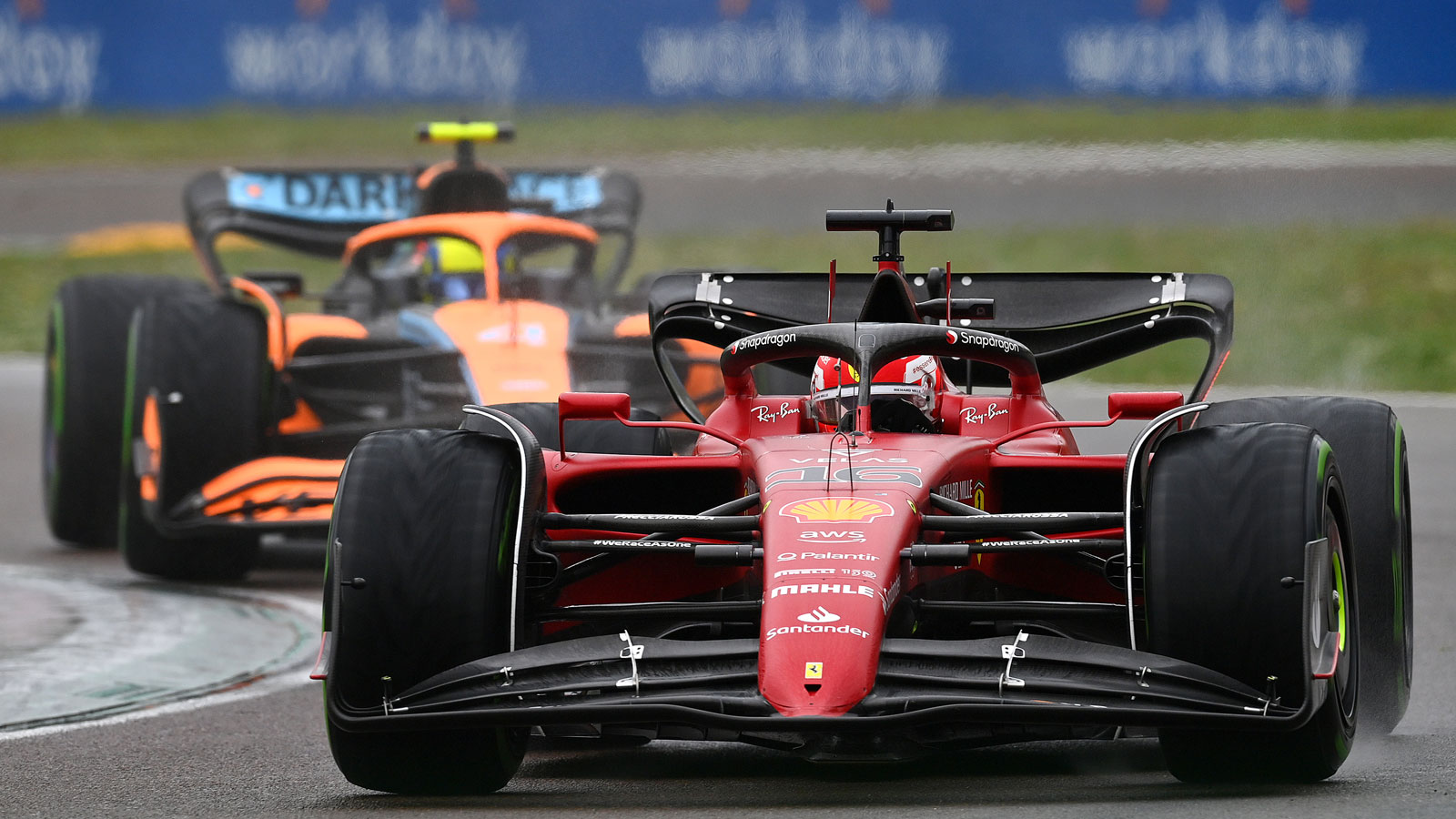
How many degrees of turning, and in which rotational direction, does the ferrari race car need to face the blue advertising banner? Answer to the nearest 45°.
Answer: approximately 180°

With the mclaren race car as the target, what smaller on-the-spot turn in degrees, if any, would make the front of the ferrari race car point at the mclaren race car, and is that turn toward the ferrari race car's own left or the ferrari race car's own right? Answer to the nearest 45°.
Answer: approximately 135° to the ferrari race car's own right

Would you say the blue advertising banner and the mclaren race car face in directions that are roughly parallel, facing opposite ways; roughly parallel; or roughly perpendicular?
roughly parallel

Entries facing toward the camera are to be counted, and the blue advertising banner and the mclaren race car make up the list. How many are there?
2

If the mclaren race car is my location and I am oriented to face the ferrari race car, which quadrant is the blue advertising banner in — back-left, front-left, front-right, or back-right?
back-left

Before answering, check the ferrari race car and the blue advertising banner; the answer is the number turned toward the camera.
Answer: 2

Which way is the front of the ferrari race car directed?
toward the camera

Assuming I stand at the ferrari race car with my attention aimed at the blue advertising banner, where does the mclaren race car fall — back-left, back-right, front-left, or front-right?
front-left

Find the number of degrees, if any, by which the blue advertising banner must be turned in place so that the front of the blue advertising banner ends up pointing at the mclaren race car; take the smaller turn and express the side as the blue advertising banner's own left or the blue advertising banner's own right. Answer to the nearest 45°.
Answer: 0° — it already faces it

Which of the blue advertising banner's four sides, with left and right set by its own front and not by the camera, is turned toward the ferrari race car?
front

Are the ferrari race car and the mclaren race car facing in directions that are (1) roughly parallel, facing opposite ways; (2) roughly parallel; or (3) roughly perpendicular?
roughly parallel

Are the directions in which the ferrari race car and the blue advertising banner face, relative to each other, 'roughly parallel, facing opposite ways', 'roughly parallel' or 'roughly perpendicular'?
roughly parallel
